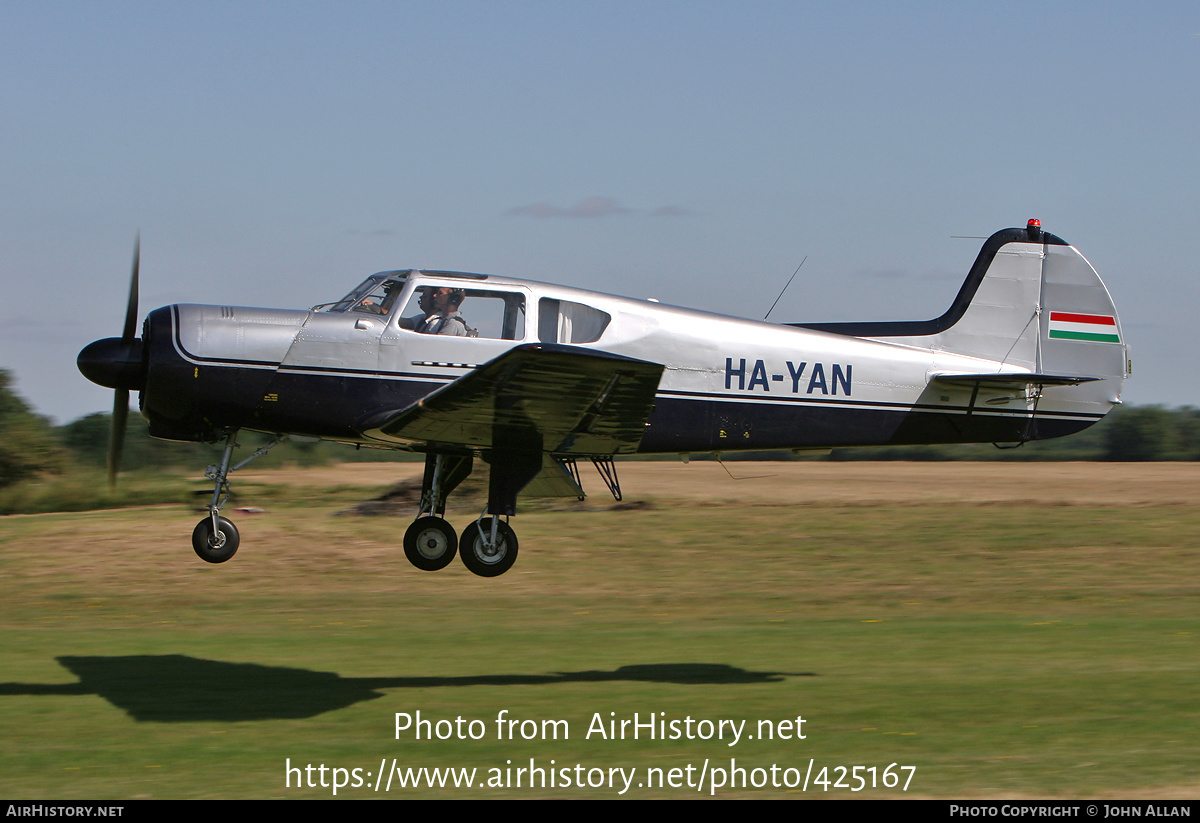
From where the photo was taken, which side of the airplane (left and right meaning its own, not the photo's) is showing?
left

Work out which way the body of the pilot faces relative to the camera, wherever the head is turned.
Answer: to the viewer's left
